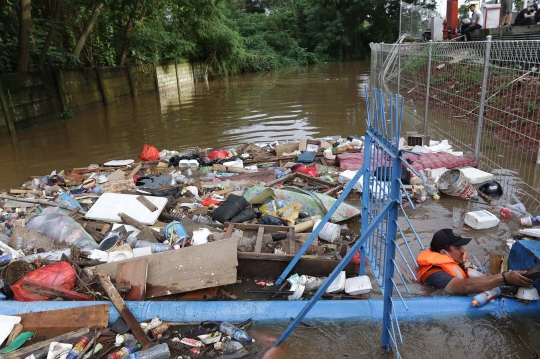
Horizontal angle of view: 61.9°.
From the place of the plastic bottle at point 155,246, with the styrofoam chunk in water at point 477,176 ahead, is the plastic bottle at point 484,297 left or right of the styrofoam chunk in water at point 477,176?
right

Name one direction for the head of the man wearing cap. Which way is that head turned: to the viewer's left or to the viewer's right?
to the viewer's right

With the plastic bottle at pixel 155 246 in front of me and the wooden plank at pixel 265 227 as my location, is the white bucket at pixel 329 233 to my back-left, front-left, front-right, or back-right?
back-left

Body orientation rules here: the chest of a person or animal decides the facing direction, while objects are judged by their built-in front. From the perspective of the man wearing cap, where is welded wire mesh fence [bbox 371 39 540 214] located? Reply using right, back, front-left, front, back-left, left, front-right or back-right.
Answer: left

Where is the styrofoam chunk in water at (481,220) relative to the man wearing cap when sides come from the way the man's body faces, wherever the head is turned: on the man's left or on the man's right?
on the man's left

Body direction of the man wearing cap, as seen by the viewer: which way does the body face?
to the viewer's right

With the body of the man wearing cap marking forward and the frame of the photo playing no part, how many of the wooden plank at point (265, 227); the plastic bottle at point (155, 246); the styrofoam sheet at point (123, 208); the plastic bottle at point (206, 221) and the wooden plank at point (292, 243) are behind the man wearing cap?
5
